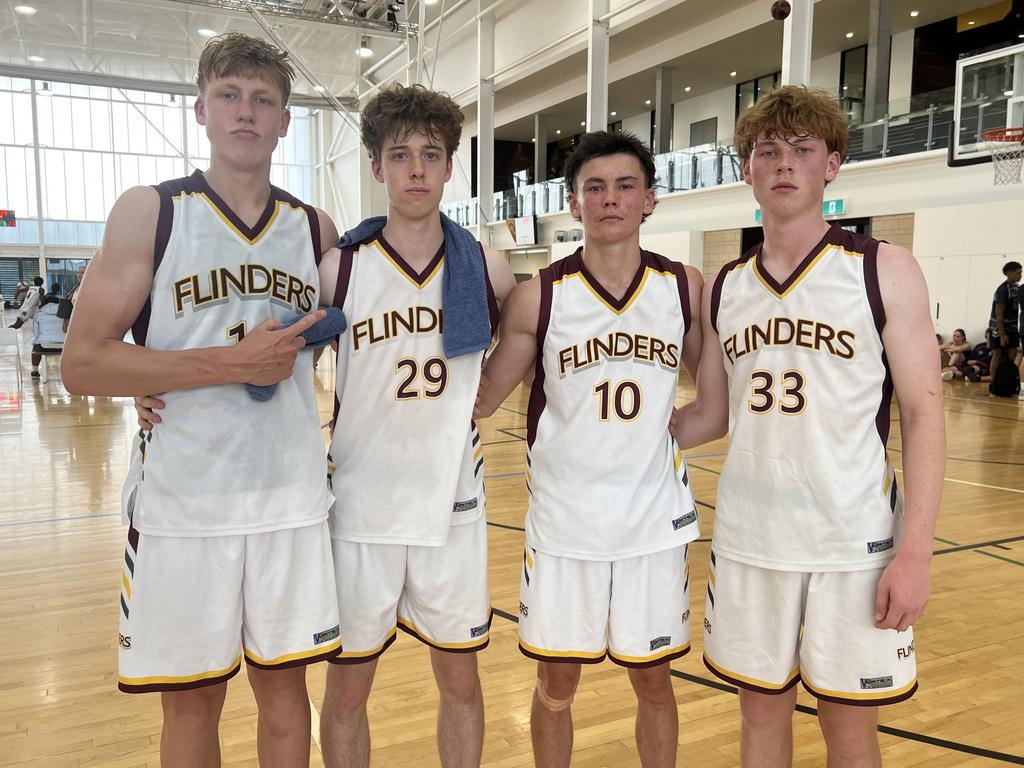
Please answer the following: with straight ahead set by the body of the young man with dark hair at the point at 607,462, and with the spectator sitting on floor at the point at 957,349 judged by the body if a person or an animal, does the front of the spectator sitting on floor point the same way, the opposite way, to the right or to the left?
to the right

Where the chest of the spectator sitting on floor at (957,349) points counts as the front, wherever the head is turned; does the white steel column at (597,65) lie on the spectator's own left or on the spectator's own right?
on the spectator's own right

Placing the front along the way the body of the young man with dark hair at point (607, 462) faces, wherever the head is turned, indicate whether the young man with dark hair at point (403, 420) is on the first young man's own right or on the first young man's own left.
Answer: on the first young man's own right

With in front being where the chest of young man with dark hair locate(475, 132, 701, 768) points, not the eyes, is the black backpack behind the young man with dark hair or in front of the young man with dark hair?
behind

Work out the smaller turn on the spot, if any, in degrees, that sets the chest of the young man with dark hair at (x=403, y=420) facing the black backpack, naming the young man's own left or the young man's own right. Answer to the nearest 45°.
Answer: approximately 135° to the young man's own left

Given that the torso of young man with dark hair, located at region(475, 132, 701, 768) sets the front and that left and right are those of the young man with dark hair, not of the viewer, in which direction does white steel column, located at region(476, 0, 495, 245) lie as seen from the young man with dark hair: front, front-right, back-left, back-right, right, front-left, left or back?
back

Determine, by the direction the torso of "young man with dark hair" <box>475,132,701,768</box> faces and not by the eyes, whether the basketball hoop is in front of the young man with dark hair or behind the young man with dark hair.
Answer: behind

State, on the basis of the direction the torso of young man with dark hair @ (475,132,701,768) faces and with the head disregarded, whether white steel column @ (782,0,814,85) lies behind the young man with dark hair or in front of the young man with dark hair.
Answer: behind

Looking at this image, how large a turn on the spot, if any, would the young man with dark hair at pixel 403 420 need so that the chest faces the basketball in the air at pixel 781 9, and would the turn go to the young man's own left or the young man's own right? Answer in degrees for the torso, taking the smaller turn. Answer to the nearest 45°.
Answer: approximately 135° to the young man's own left

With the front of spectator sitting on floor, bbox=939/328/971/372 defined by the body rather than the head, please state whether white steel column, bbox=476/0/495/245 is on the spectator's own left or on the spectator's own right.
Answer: on the spectator's own right
